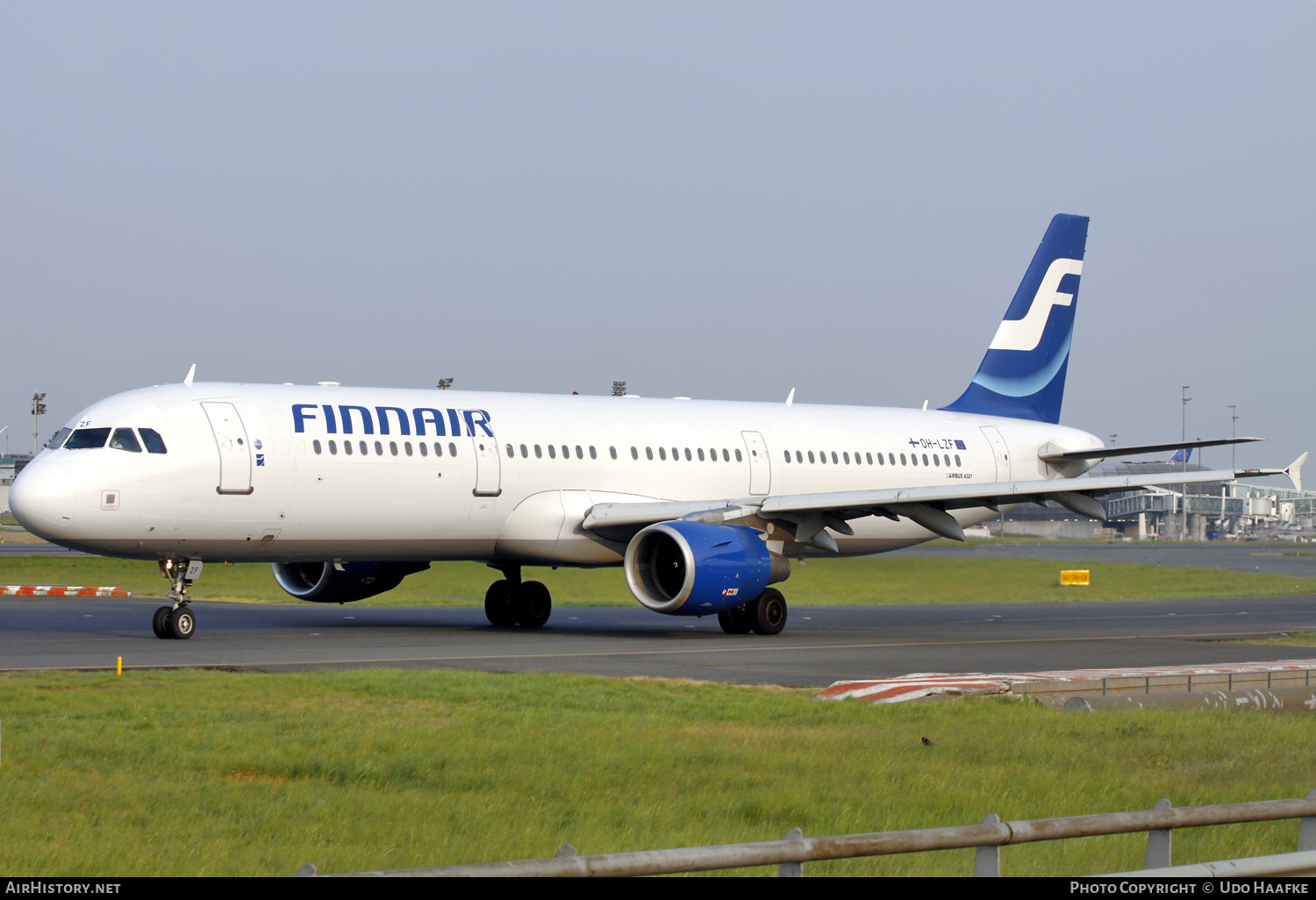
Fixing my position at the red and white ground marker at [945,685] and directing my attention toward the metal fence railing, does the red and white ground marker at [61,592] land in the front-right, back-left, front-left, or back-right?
back-right

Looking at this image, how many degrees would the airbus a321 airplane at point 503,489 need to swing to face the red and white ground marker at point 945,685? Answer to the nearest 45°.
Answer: approximately 90° to its left

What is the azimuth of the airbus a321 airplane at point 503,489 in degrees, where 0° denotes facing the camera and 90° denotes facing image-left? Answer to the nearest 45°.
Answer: approximately 45°

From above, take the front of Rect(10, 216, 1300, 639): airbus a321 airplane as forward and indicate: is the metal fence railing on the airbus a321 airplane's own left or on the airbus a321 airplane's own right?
on the airbus a321 airplane's own left
